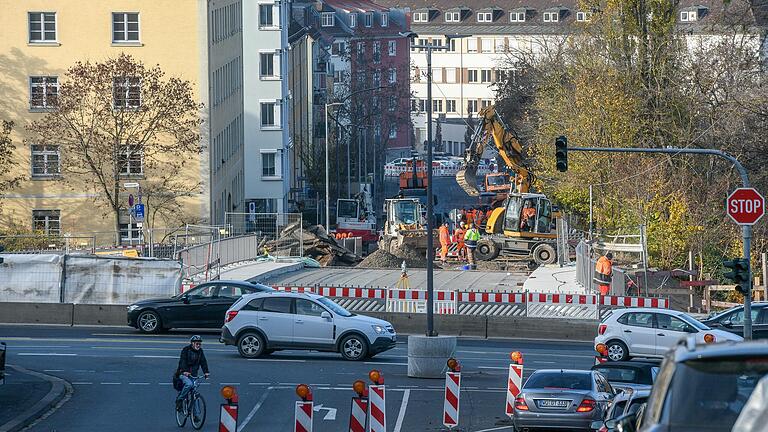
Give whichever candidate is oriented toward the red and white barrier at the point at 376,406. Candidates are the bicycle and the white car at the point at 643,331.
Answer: the bicycle

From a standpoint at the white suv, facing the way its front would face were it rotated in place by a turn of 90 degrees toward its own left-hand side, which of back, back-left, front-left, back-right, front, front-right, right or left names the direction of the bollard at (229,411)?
back

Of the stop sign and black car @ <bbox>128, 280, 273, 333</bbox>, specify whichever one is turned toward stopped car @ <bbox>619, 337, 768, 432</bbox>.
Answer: the stop sign

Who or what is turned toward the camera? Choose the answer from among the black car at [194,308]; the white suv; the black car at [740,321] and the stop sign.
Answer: the stop sign

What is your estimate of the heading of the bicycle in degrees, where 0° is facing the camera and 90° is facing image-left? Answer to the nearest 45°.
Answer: approximately 315°

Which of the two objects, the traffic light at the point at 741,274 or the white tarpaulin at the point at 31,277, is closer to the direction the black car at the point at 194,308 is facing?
the white tarpaulin

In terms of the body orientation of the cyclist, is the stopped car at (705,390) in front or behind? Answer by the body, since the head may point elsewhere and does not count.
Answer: in front

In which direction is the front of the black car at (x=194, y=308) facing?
to the viewer's left

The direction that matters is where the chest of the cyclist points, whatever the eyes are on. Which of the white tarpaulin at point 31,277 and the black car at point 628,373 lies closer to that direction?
the black car

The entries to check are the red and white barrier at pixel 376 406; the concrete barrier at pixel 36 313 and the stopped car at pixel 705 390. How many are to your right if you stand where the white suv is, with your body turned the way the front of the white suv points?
2

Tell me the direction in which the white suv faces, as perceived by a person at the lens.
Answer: facing to the right of the viewer

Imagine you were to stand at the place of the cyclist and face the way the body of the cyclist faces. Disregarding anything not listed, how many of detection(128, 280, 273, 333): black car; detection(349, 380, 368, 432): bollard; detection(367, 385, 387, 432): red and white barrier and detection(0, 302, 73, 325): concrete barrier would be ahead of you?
2

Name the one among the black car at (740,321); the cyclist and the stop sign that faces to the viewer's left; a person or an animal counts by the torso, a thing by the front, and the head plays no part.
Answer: the black car
